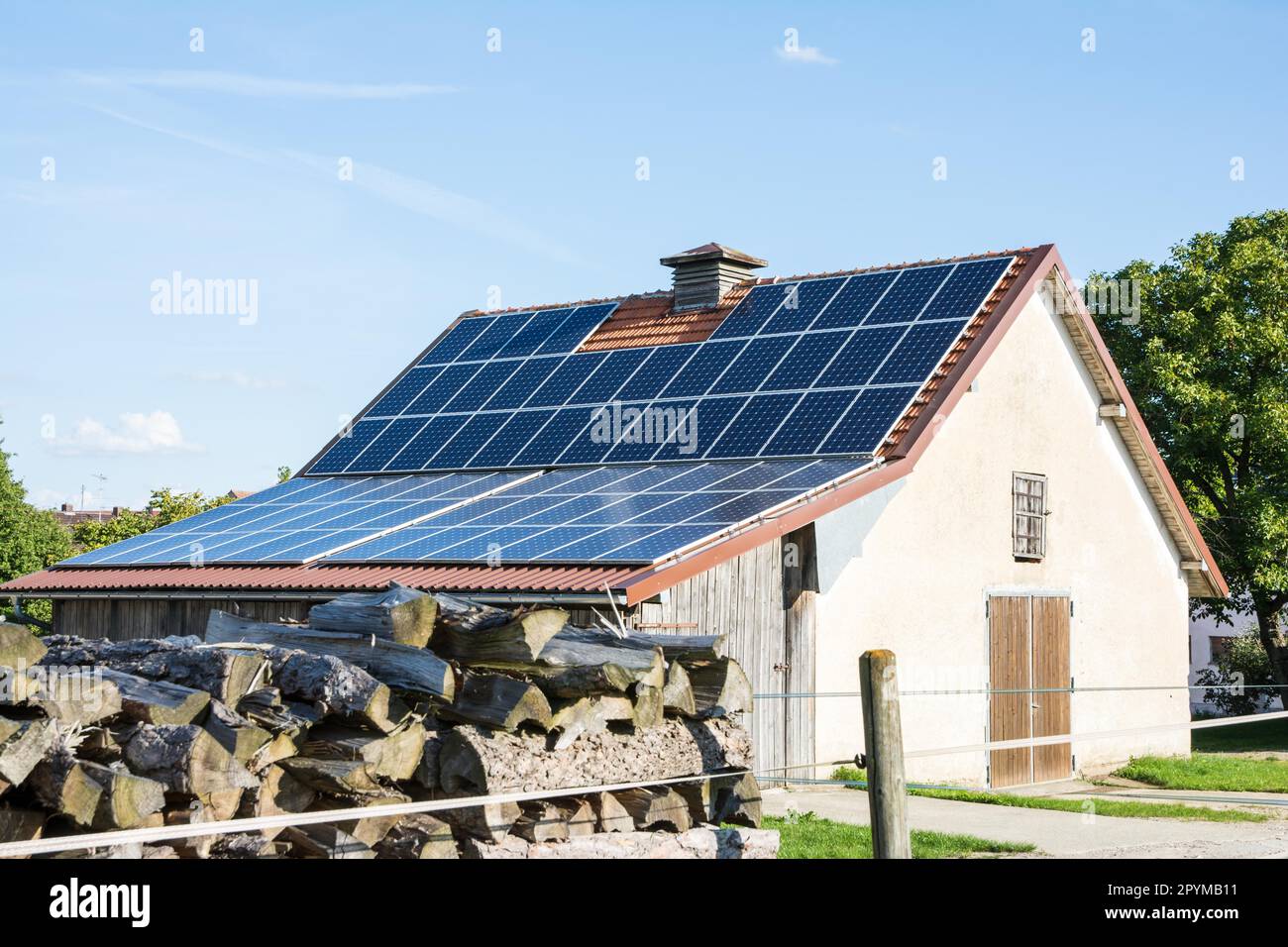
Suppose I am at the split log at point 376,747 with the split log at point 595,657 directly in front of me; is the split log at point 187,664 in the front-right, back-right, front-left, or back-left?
back-left

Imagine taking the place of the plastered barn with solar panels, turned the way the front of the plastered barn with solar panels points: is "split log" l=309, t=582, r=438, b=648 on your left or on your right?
on your right

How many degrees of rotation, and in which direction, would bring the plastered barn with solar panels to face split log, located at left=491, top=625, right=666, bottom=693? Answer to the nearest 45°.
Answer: approximately 45° to its right

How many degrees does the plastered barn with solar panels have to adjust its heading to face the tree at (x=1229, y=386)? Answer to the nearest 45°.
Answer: approximately 90° to its left

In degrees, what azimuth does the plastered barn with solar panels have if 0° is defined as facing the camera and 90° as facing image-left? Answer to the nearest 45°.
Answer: approximately 315°

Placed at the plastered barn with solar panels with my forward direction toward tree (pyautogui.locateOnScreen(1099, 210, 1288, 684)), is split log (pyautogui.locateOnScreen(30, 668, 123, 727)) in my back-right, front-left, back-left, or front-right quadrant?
back-right

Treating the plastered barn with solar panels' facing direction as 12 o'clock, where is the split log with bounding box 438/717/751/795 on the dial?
The split log is roughly at 2 o'clock from the plastered barn with solar panels.

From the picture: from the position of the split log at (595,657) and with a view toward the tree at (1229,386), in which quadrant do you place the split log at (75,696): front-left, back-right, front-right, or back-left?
back-left

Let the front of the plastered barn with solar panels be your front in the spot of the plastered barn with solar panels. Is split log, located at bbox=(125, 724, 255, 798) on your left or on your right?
on your right

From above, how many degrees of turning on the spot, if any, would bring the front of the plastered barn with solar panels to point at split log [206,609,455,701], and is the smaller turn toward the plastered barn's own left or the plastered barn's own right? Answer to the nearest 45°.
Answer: approximately 45° to the plastered barn's own right

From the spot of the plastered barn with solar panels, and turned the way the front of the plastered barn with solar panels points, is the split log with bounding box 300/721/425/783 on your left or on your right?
on your right

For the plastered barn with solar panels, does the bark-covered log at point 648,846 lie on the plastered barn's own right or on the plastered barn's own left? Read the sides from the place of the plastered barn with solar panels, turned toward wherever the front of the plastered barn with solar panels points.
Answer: on the plastered barn's own right
